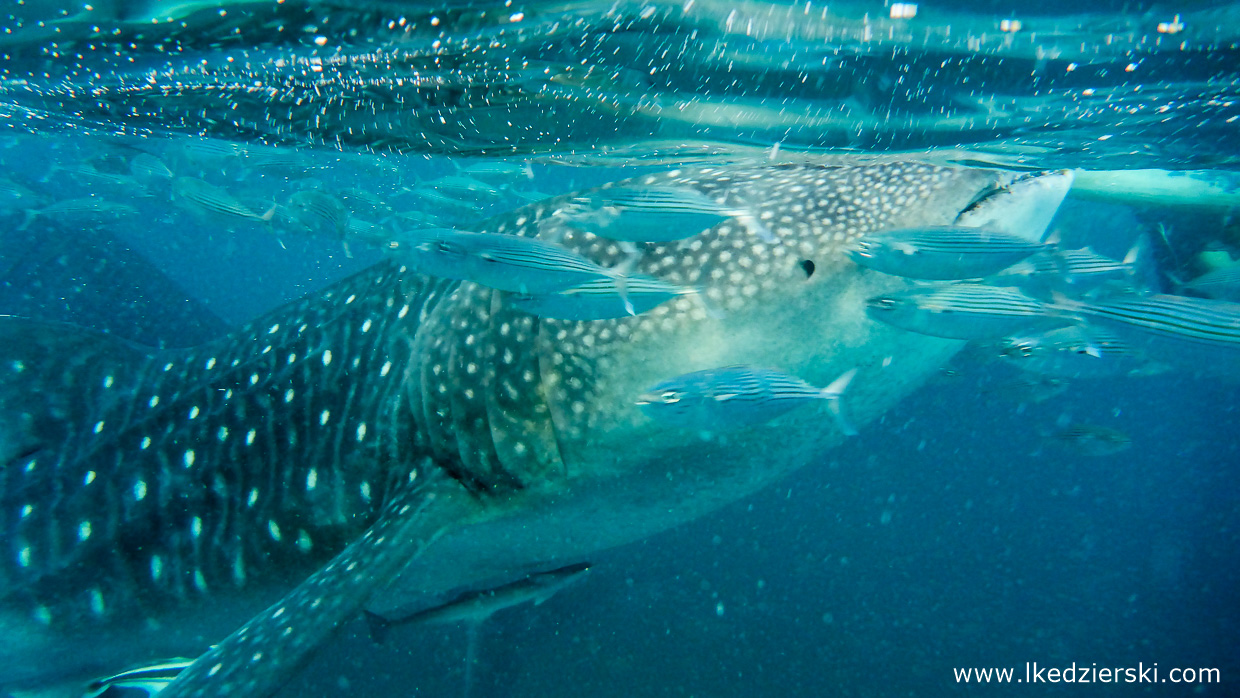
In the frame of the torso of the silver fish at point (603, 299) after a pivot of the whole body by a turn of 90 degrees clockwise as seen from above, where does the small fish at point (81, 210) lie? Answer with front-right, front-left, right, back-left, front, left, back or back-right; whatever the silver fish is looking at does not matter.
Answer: front-left

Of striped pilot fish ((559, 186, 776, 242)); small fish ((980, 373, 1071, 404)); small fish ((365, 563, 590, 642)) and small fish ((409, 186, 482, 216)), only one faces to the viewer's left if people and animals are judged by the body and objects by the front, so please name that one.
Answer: the striped pilot fish

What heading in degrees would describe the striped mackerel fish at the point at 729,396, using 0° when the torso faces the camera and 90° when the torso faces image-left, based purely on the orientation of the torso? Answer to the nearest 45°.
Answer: approximately 90°

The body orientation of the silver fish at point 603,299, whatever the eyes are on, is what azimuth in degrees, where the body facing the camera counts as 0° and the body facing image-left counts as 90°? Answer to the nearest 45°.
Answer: approximately 90°

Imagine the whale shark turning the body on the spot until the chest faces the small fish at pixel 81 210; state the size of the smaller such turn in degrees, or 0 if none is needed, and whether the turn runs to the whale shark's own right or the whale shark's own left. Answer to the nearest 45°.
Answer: approximately 135° to the whale shark's own left

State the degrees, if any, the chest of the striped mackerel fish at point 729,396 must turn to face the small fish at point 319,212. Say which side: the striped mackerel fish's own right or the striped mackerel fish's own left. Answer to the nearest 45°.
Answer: approximately 45° to the striped mackerel fish's own right

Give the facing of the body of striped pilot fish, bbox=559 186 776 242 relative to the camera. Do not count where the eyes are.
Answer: to the viewer's left

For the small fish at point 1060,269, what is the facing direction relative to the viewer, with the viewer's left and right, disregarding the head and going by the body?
facing to the left of the viewer

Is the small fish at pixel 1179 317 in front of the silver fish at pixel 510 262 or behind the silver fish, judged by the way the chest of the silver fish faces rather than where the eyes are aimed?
behind

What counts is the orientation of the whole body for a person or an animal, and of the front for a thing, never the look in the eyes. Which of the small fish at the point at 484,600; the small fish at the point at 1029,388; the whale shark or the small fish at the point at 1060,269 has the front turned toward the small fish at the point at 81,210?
the small fish at the point at 1060,269

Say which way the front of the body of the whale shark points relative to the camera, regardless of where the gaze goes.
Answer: to the viewer's right

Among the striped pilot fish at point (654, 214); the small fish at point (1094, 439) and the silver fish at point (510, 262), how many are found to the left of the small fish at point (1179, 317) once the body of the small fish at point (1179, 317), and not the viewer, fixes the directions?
1
